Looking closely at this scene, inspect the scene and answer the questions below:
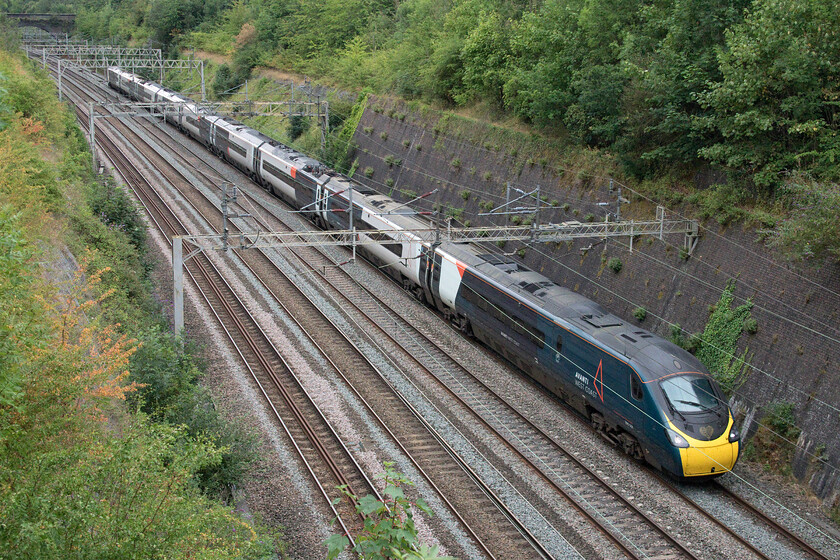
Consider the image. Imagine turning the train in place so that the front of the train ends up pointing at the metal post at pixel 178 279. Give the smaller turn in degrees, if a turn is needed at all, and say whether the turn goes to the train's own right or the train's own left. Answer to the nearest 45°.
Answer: approximately 135° to the train's own right

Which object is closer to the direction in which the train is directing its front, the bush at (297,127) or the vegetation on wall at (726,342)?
the vegetation on wall

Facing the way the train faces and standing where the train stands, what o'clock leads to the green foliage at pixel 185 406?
The green foliage is roughly at 4 o'clock from the train.

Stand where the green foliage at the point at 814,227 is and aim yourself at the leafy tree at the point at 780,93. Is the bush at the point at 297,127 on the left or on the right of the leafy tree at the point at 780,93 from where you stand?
left

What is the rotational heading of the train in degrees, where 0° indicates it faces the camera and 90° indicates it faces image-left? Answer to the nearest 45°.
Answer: approximately 315°

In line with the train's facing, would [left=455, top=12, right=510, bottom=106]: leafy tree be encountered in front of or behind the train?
behind

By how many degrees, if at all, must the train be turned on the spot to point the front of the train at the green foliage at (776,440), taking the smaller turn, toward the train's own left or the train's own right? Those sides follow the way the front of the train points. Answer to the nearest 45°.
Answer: approximately 45° to the train's own left

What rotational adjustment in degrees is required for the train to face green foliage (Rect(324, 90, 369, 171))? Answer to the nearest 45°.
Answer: approximately 135° to its left

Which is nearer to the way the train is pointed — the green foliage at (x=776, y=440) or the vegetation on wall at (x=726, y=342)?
the green foliage

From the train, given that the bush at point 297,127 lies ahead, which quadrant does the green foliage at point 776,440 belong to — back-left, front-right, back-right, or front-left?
back-right
